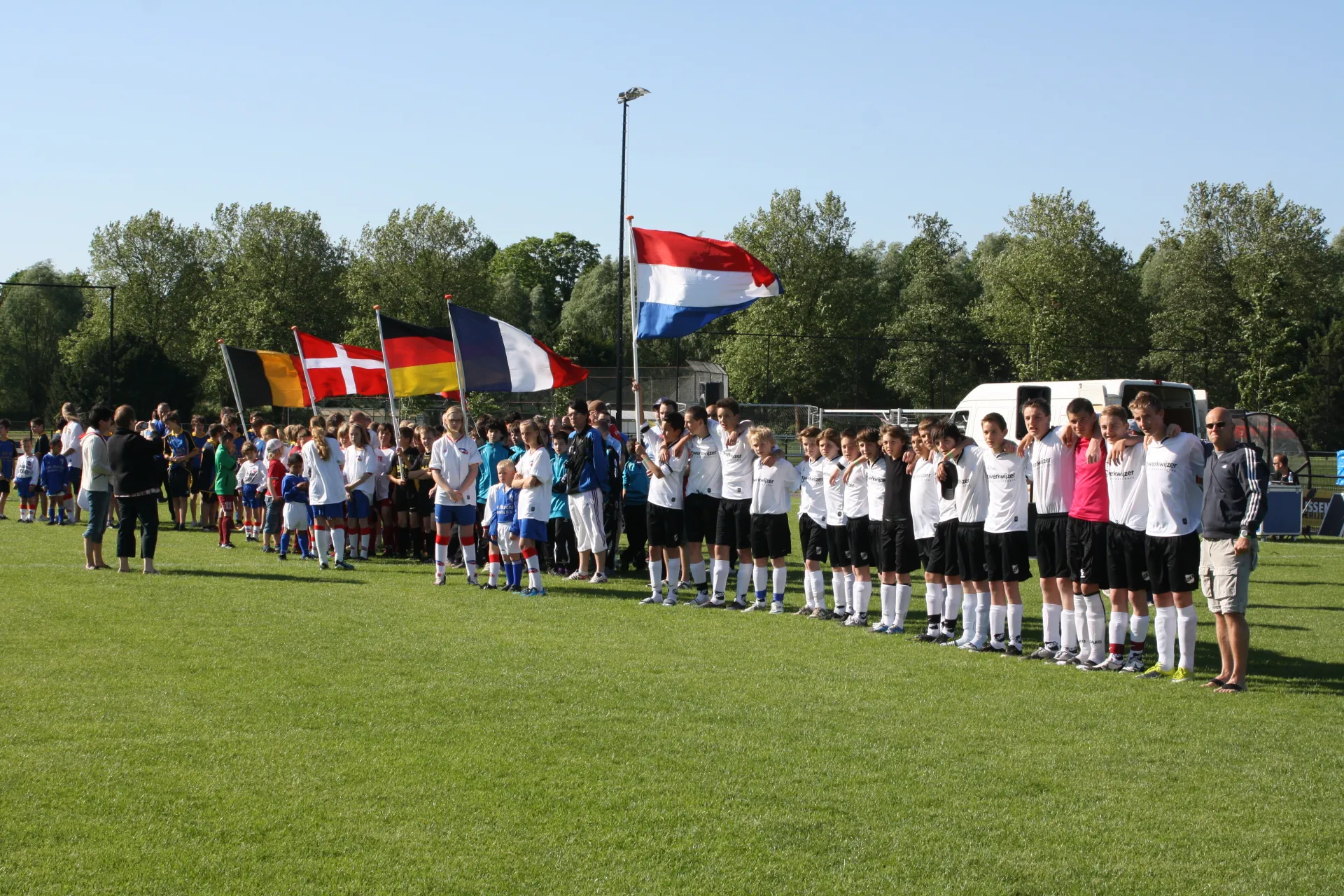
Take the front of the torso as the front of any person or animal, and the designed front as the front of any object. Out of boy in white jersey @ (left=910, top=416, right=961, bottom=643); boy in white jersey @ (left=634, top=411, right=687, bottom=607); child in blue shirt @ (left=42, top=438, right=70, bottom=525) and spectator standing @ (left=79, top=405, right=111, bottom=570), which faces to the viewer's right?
the spectator standing

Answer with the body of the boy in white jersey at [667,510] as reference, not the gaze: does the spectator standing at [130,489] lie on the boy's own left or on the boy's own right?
on the boy's own right

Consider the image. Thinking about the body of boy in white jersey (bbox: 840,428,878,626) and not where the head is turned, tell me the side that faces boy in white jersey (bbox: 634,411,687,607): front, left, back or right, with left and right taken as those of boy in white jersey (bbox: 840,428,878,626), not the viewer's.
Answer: right

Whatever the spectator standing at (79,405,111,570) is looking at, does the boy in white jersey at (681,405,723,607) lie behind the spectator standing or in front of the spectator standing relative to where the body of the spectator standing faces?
in front

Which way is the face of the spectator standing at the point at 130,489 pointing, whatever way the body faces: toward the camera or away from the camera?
away from the camera

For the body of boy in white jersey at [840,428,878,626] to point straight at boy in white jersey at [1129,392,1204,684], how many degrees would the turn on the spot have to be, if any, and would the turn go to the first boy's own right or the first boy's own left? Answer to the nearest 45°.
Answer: approximately 90° to the first boy's own left

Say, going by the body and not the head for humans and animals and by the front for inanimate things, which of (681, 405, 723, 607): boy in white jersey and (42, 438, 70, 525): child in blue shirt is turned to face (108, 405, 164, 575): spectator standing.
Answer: the child in blue shirt

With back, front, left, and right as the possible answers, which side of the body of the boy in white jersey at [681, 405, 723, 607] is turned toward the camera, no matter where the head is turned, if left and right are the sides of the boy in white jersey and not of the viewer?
front

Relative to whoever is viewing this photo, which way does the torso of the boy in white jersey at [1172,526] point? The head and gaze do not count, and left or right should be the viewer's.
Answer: facing the viewer and to the left of the viewer

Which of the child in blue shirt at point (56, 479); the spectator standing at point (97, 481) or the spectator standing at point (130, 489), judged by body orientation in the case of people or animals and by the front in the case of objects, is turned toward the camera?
the child in blue shirt

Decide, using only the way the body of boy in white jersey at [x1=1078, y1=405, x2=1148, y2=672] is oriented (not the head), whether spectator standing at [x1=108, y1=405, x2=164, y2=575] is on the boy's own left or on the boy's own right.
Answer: on the boy's own right

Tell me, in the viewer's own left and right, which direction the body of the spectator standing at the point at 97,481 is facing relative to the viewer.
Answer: facing to the right of the viewer
